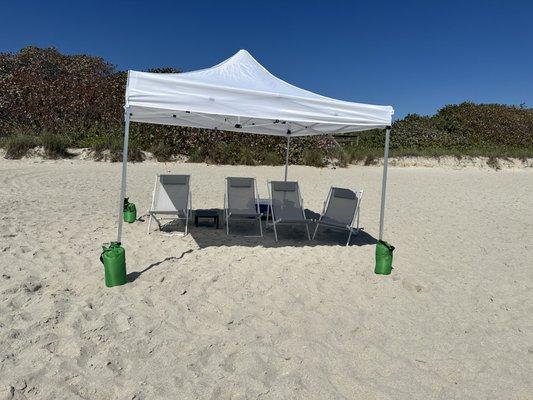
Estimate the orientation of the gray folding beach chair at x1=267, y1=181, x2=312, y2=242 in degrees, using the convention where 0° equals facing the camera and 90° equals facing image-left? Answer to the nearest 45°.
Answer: approximately 0°

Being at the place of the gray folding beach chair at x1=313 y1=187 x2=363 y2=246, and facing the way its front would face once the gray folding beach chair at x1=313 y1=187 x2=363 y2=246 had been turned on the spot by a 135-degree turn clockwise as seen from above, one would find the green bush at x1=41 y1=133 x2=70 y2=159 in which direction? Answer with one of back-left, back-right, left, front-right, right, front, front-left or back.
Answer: front-left

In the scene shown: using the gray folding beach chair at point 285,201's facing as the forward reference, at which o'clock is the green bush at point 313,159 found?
The green bush is roughly at 6 o'clock from the gray folding beach chair.

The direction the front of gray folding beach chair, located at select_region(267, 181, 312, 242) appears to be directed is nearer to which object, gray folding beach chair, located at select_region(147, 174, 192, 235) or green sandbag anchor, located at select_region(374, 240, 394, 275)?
the green sandbag anchor

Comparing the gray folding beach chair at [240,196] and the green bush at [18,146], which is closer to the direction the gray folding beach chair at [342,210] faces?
the gray folding beach chair

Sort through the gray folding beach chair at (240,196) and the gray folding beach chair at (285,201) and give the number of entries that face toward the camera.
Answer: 2

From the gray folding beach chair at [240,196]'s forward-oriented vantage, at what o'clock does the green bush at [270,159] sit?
The green bush is roughly at 6 o'clock from the gray folding beach chair.

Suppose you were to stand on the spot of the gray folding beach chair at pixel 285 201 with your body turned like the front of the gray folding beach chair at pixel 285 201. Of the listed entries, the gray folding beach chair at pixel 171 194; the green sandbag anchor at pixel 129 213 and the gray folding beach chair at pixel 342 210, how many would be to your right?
2

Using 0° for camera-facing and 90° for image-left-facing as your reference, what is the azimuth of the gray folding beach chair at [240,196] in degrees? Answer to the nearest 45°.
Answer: approximately 0°

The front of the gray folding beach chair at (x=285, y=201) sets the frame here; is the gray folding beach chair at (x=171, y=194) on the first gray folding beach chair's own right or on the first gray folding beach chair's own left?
on the first gray folding beach chair's own right

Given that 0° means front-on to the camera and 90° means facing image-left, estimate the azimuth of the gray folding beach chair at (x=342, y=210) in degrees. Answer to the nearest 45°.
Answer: approximately 45°

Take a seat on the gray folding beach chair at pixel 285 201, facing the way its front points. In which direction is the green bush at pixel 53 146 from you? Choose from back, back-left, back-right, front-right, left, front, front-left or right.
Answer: back-right
